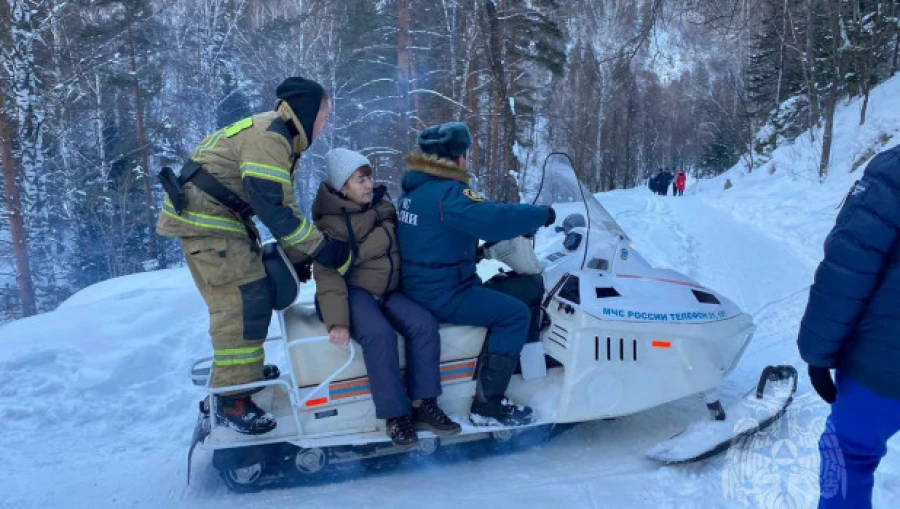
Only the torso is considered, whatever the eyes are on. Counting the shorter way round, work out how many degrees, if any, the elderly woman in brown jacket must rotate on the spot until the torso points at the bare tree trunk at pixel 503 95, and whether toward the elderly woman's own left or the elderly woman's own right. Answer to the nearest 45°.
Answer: approximately 135° to the elderly woman's own left

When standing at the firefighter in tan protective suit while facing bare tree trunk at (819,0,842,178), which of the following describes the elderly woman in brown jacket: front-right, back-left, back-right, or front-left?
front-right

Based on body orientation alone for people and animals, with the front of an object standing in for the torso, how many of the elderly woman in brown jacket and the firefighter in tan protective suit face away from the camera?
0

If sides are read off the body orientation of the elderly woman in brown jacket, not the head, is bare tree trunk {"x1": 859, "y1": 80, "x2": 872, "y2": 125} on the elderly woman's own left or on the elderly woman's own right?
on the elderly woman's own left

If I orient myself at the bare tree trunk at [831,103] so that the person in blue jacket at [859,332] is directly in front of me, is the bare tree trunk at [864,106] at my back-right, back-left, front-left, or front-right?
back-left

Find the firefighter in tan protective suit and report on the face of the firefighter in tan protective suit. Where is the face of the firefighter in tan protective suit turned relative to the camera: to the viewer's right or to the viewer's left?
to the viewer's right

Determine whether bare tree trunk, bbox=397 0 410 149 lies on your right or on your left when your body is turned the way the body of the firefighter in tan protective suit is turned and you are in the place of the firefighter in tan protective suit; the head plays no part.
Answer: on your left

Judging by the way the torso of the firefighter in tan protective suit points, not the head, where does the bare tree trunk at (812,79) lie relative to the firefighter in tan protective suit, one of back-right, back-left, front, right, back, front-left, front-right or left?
front-left

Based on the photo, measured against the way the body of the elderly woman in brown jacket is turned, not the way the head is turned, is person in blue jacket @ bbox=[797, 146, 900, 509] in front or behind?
in front

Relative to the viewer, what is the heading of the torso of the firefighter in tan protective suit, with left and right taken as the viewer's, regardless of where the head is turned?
facing to the right of the viewer

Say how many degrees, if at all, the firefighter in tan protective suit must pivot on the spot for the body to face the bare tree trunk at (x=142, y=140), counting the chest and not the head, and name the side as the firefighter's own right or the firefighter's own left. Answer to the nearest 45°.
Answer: approximately 90° to the firefighter's own left

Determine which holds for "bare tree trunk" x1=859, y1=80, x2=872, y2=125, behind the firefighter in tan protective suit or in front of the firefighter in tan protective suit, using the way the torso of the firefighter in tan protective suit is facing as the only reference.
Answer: in front

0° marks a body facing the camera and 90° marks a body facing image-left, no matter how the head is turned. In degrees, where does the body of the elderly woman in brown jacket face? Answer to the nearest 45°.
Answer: approximately 315°

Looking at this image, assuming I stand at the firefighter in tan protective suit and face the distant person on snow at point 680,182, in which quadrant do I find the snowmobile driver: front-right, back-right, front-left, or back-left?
front-right

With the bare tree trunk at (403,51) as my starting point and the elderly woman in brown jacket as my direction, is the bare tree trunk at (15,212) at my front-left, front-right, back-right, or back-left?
front-right

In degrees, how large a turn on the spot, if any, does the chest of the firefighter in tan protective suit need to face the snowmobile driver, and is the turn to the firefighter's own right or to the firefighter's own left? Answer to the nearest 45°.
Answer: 0° — they already face them
